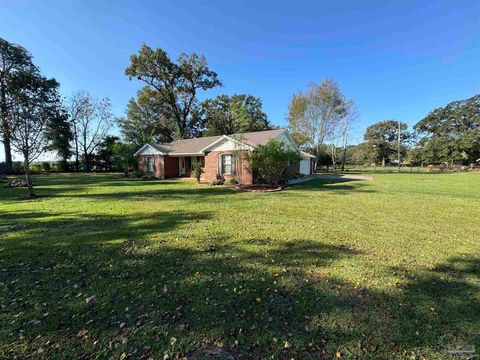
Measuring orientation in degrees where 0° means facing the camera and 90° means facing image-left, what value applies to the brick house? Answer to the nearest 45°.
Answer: approximately 45°

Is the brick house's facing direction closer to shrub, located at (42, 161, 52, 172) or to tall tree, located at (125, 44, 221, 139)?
the shrub

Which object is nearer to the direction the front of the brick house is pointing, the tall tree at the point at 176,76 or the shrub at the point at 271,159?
the shrub

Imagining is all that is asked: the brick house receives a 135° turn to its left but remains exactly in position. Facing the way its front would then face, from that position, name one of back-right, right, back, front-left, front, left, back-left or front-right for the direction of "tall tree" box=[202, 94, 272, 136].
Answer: left

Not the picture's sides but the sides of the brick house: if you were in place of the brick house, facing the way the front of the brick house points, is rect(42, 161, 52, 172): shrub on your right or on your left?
on your right

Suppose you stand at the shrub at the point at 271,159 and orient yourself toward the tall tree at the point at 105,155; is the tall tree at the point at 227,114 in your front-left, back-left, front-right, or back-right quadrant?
front-right

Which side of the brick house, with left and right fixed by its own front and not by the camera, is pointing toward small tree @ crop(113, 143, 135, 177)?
right

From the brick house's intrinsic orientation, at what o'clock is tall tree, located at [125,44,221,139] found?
The tall tree is roughly at 4 o'clock from the brick house.

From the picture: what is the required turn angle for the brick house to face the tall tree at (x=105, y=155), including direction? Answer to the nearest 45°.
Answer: approximately 90° to its right

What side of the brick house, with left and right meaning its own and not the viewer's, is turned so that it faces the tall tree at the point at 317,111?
back

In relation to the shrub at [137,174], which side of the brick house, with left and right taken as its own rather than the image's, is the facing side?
right

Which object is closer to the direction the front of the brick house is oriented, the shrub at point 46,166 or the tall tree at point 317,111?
the shrub

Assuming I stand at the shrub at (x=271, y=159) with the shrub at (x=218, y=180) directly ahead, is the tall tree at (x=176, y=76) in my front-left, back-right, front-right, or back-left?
front-right

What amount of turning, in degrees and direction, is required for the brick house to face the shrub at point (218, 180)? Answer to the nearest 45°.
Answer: approximately 45° to its left

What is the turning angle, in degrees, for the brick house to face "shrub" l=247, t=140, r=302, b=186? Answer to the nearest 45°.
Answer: approximately 90° to its left

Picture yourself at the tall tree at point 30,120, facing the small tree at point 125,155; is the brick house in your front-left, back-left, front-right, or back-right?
front-right
